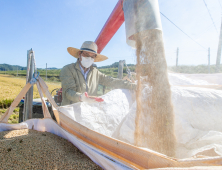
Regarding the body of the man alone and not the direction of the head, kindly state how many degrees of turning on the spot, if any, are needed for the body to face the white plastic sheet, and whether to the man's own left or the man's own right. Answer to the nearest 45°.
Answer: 0° — they already face it

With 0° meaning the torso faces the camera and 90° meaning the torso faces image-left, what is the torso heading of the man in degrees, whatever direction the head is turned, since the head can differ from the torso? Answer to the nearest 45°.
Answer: approximately 315°
